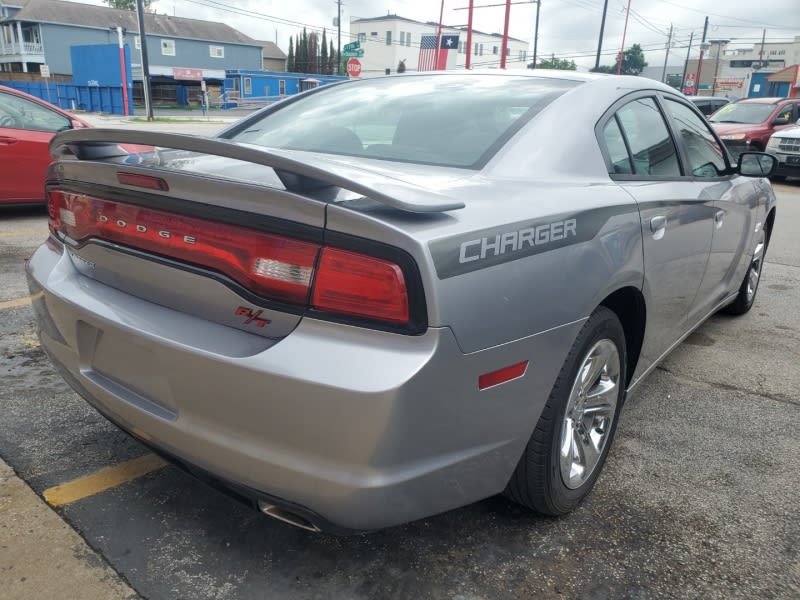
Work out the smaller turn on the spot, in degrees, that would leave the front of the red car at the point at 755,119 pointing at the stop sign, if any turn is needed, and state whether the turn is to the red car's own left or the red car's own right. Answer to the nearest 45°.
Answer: approximately 90° to the red car's own right

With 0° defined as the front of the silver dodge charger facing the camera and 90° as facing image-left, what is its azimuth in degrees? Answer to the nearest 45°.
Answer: approximately 225°

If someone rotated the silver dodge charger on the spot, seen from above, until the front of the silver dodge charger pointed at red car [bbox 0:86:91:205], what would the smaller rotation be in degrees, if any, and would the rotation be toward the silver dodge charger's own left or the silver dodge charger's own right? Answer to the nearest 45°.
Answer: approximately 90° to the silver dodge charger's own left

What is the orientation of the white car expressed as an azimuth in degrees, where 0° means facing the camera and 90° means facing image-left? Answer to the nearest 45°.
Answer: approximately 45°

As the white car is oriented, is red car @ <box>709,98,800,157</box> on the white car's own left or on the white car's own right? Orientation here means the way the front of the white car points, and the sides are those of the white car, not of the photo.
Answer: on the white car's own right

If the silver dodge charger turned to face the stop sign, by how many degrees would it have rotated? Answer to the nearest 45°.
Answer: approximately 45° to its left
